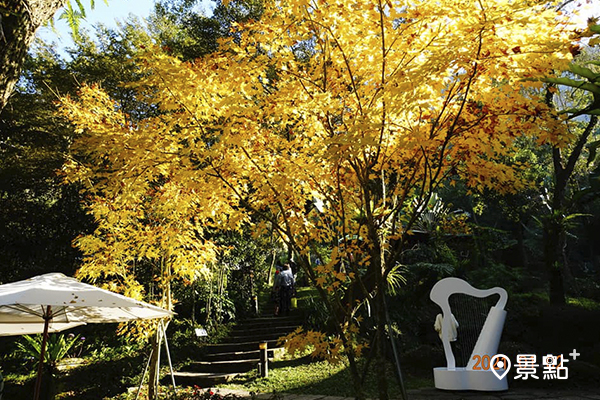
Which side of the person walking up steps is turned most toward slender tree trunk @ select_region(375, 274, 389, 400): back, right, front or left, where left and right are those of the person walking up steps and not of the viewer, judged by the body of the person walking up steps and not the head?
back

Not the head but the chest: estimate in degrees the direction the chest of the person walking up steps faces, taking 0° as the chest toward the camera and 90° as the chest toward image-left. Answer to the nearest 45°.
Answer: approximately 180°

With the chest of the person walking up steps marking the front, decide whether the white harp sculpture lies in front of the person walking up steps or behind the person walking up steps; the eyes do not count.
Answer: behind

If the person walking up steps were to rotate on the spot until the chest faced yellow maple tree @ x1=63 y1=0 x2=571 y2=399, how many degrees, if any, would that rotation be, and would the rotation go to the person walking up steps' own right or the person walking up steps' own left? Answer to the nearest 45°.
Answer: approximately 180°

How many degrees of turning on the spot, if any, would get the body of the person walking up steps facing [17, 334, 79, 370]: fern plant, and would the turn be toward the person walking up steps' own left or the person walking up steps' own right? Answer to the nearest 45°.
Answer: approximately 135° to the person walking up steps' own left

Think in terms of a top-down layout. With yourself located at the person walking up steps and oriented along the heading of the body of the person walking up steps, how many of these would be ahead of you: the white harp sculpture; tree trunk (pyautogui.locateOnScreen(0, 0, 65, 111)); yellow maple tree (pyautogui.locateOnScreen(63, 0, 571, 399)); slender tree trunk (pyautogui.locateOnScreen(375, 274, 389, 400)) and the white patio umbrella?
0

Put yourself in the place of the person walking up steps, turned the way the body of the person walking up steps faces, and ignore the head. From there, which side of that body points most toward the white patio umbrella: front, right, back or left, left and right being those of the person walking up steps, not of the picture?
back

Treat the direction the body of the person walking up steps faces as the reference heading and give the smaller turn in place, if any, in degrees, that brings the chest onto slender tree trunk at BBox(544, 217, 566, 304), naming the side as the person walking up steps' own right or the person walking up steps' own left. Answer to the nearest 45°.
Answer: approximately 90° to the person walking up steps' own right

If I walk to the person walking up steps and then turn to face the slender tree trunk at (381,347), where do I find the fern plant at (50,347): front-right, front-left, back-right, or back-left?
front-right

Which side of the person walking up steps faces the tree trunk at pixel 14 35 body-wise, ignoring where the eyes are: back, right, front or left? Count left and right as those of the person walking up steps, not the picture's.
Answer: back

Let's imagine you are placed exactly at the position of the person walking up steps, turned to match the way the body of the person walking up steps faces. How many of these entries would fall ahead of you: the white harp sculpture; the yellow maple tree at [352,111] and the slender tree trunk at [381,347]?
0
